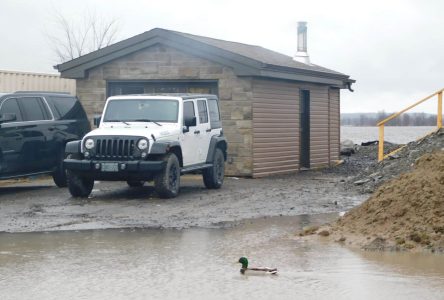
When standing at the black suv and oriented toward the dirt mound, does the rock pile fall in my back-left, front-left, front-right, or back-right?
front-left

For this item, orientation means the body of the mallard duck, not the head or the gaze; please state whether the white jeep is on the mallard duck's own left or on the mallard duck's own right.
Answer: on the mallard duck's own right

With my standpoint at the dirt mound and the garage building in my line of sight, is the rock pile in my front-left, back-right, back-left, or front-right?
front-right

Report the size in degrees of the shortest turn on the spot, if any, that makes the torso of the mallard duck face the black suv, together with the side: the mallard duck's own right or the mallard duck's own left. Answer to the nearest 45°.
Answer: approximately 45° to the mallard duck's own right

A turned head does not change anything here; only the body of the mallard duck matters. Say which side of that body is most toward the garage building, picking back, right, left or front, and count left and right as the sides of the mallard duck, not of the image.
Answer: right

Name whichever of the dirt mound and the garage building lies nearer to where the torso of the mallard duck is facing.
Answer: the garage building

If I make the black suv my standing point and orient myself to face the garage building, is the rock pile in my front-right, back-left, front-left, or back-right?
front-right

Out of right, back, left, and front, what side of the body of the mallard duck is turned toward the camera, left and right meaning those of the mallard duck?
left

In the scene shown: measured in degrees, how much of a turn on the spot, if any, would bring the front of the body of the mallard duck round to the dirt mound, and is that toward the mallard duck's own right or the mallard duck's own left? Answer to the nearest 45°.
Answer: approximately 135° to the mallard duck's own right

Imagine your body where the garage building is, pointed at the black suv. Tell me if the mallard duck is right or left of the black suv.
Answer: left
